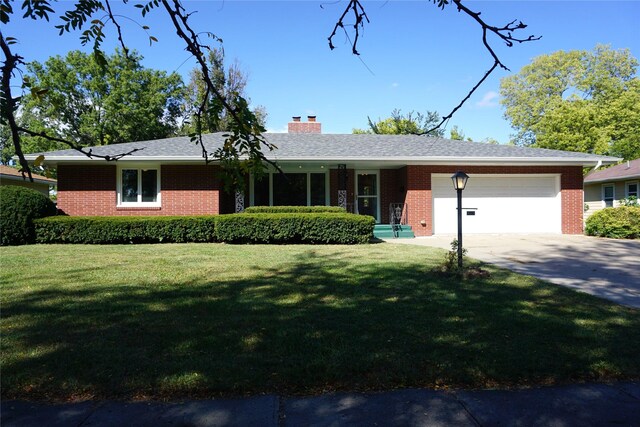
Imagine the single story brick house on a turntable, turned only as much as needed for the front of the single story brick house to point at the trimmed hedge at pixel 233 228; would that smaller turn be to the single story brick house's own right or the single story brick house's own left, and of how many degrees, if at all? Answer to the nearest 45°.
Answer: approximately 45° to the single story brick house's own right

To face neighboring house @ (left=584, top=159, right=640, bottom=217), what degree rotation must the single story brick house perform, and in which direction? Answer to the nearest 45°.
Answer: approximately 135° to its left

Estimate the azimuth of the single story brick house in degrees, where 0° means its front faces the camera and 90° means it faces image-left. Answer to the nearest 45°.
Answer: approximately 0°

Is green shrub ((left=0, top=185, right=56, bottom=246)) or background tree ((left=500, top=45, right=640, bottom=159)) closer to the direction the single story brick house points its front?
the green shrub

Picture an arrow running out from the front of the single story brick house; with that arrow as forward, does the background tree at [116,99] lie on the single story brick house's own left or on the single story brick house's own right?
on the single story brick house's own right

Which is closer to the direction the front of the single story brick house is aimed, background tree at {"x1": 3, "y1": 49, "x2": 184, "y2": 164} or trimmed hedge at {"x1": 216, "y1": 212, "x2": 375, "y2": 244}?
the trimmed hedge

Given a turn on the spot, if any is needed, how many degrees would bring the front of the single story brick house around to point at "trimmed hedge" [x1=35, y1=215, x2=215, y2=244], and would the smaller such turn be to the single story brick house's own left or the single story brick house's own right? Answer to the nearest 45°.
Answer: approximately 45° to the single story brick house's own right

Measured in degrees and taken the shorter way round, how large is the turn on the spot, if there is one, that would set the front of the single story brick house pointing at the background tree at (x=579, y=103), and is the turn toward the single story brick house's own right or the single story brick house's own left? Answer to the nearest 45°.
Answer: approximately 135° to the single story brick house's own left

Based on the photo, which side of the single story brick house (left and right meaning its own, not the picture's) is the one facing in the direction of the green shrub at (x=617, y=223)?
left

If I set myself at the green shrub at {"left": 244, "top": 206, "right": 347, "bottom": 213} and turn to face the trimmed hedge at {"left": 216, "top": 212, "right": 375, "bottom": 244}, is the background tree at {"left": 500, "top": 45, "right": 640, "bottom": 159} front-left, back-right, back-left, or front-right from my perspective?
back-left
